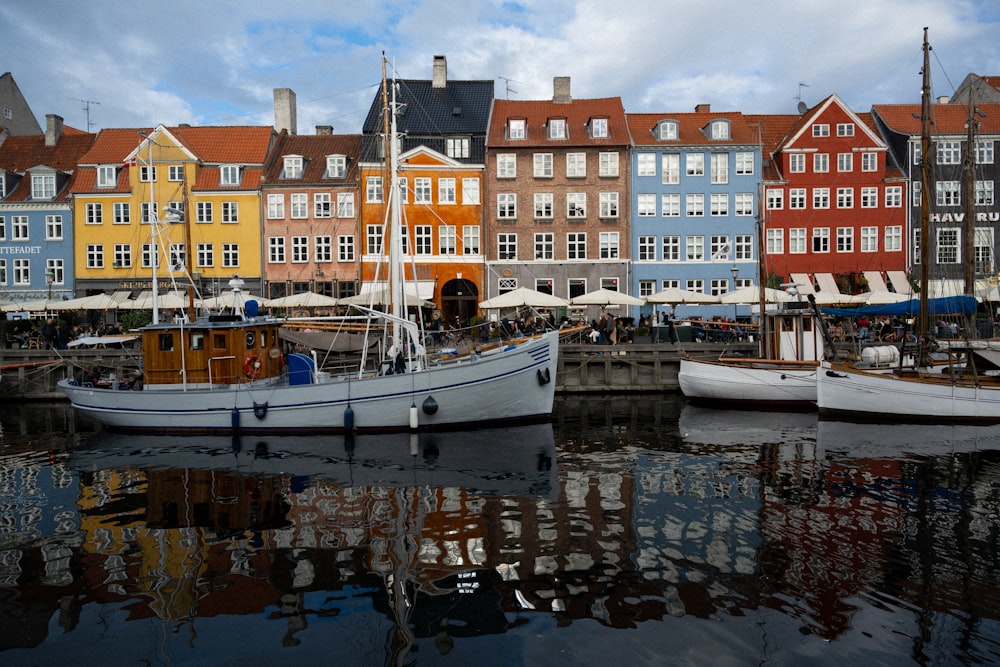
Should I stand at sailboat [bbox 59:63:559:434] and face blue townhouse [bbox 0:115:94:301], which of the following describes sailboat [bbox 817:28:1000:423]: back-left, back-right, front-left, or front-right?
back-right

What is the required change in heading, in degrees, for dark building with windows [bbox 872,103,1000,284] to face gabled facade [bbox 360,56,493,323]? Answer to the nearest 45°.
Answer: approximately 45° to its right

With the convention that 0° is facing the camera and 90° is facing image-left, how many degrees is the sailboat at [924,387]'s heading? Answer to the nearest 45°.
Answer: approximately 90°

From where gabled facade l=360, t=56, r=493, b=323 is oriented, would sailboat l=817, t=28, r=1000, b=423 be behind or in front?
in front

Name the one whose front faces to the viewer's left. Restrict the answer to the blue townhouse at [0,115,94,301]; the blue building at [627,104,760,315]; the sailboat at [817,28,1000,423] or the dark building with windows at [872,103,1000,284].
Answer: the sailboat

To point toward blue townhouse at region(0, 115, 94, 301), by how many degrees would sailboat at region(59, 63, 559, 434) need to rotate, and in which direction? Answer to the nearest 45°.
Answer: approximately 135° to its left

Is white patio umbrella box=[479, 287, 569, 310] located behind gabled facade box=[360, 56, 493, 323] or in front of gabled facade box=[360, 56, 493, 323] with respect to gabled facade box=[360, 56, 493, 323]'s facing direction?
in front

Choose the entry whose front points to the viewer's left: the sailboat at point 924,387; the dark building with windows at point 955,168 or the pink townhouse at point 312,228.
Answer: the sailboat

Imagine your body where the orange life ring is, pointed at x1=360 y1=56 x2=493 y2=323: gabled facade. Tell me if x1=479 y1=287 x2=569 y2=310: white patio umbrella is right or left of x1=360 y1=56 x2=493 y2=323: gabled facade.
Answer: right

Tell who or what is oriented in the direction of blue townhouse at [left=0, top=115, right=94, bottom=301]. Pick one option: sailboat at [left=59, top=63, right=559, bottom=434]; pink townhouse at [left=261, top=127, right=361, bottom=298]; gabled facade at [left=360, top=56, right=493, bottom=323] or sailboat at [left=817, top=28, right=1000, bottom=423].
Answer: sailboat at [left=817, top=28, right=1000, bottom=423]

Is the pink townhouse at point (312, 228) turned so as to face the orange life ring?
yes

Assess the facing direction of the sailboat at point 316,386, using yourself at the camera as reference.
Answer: facing to the right of the viewer

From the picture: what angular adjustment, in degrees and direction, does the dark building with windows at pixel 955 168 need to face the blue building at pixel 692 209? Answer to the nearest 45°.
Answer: approximately 45° to its right

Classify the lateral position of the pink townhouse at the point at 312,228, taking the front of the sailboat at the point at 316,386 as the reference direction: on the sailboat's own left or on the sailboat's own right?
on the sailboat's own left

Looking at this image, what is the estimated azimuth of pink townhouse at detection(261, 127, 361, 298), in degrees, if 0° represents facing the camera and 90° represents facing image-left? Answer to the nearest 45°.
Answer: approximately 0°
